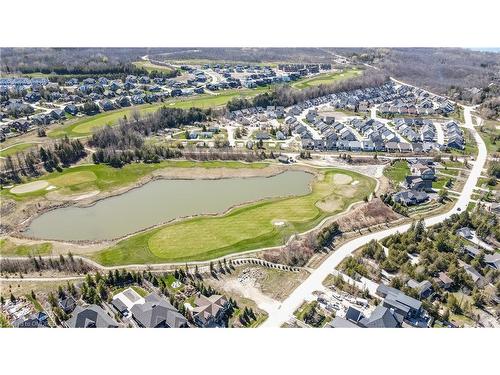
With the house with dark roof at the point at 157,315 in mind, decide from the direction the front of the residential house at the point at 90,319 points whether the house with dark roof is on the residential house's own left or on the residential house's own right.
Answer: on the residential house's own left

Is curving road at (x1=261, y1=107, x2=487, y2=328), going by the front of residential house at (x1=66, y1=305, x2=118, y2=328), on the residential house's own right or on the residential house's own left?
on the residential house's own left

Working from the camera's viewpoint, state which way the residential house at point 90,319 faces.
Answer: facing the viewer

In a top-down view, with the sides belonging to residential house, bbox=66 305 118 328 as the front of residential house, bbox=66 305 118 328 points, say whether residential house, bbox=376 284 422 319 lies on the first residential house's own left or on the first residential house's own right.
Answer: on the first residential house's own left

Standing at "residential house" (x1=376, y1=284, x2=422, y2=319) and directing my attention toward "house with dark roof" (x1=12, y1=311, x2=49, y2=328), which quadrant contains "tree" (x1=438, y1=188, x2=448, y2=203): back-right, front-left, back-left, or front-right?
back-right

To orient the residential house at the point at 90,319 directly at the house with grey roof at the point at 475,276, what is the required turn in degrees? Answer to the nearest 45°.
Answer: approximately 90° to its left

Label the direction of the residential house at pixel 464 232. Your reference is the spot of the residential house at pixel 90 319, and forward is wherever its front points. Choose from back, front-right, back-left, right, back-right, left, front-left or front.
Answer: left

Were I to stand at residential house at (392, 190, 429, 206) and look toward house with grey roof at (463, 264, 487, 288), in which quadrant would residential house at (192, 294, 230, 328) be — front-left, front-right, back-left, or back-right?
front-right

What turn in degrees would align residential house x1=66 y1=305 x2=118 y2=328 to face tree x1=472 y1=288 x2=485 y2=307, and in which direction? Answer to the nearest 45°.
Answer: approximately 90° to its left

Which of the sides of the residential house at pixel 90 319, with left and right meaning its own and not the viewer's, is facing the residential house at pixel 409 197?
left

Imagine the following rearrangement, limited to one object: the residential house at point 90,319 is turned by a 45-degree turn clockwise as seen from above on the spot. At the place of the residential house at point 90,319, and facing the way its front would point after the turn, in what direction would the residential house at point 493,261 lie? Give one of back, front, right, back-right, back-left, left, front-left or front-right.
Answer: back-left
